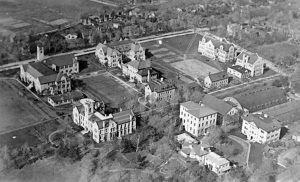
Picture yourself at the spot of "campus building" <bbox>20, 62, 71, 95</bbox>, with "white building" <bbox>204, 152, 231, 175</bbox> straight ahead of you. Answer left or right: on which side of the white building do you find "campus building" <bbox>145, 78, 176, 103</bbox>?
left

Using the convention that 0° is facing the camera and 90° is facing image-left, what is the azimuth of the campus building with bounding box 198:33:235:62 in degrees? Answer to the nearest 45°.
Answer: approximately 45°

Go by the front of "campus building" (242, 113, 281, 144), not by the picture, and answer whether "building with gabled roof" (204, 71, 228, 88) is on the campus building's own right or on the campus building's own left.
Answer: on the campus building's own right

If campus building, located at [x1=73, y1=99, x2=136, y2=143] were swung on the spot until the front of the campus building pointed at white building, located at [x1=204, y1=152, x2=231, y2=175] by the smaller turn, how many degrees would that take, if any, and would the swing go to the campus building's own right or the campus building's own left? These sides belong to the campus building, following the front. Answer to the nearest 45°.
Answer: approximately 90° to the campus building's own left

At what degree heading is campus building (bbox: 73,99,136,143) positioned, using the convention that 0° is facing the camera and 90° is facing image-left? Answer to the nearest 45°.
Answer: approximately 45°

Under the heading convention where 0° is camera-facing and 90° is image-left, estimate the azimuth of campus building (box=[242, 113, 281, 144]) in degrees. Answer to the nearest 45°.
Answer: approximately 45°

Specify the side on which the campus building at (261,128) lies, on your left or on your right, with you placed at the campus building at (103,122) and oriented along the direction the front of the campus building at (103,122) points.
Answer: on your left
